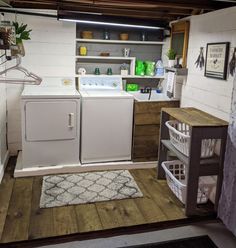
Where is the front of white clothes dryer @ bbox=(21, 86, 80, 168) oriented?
toward the camera

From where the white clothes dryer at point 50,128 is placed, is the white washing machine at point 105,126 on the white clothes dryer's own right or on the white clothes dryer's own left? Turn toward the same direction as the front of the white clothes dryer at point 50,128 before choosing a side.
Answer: on the white clothes dryer's own left

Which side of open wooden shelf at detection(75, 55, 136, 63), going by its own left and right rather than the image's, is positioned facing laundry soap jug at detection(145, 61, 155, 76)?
left

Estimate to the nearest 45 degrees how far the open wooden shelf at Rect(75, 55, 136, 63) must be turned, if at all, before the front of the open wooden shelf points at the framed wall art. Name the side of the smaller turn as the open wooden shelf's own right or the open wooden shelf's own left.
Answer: approximately 45° to the open wooden shelf's own left

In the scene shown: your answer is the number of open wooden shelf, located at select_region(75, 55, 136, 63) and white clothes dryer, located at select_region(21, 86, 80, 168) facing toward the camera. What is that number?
2

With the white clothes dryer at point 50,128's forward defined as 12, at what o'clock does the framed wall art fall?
The framed wall art is roughly at 10 o'clock from the white clothes dryer.

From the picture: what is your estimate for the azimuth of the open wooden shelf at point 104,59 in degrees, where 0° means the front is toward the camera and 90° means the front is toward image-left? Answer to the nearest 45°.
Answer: approximately 0°

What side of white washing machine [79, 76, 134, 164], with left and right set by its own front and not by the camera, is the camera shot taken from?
front

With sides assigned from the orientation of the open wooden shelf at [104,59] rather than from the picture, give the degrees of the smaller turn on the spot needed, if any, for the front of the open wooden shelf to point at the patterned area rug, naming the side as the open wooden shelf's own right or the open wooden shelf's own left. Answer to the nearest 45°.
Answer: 0° — it already faces it

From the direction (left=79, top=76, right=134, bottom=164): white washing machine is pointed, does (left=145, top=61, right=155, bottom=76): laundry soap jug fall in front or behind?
behind

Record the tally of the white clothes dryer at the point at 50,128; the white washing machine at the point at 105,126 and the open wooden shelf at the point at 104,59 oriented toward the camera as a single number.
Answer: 3

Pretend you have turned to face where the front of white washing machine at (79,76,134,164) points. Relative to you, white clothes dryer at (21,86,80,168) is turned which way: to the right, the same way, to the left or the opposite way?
the same way
